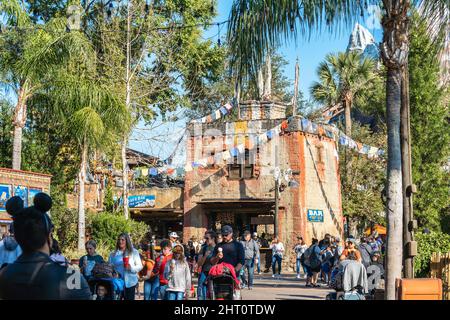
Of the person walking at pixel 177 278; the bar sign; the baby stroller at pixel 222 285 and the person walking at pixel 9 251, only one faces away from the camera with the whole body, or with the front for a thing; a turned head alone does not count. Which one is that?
the person walking at pixel 9 251

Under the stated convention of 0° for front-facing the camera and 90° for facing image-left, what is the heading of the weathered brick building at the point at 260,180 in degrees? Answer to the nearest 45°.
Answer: approximately 0°

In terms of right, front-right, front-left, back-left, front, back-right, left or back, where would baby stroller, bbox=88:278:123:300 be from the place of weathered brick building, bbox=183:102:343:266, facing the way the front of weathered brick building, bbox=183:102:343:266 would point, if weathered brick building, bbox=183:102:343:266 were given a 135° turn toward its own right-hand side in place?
back-left

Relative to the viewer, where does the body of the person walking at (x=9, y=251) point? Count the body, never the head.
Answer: away from the camera

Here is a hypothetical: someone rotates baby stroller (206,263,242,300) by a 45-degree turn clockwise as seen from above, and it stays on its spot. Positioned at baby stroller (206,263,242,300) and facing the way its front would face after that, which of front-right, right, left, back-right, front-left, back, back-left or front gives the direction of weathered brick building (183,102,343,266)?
back-right
